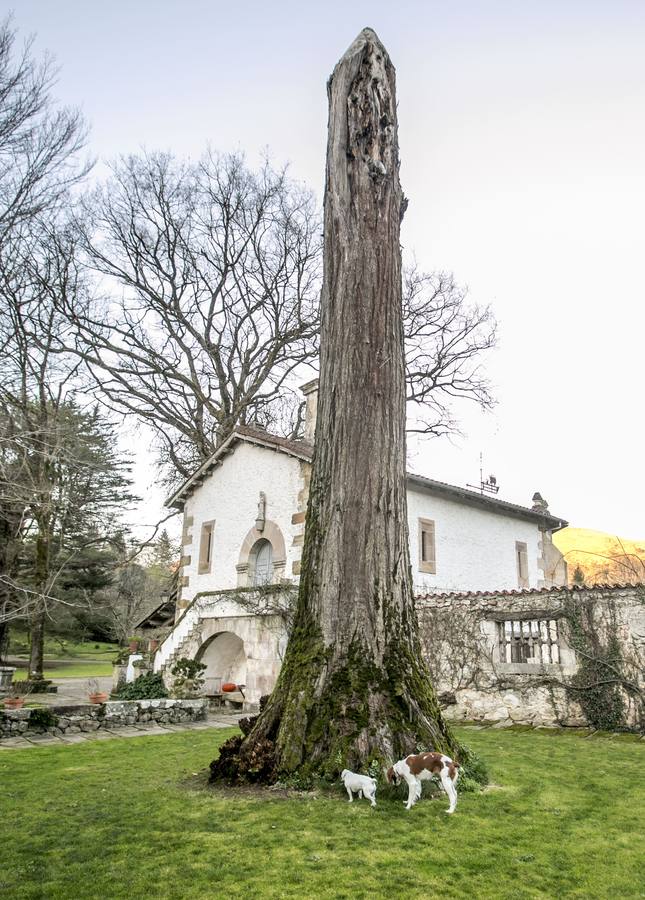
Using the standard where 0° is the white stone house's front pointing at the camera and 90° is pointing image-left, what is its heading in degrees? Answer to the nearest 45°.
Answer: approximately 45°

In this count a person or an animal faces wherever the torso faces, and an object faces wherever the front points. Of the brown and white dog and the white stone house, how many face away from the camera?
0

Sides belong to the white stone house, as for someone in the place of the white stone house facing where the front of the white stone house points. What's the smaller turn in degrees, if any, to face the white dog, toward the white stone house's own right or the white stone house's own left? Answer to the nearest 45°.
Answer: approximately 45° to the white stone house's own left

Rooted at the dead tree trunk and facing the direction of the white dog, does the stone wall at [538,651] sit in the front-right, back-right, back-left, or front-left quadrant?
back-left

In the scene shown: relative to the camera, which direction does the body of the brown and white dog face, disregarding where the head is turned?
to the viewer's left

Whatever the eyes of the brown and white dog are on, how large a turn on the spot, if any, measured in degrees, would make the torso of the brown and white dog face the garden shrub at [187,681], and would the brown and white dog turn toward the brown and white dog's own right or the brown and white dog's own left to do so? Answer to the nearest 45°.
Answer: approximately 45° to the brown and white dog's own right

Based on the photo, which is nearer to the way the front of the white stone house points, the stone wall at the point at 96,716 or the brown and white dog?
the stone wall

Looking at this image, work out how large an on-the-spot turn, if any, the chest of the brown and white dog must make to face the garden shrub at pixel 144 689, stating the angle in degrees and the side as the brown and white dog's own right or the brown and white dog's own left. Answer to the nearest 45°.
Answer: approximately 45° to the brown and white dog's own right
